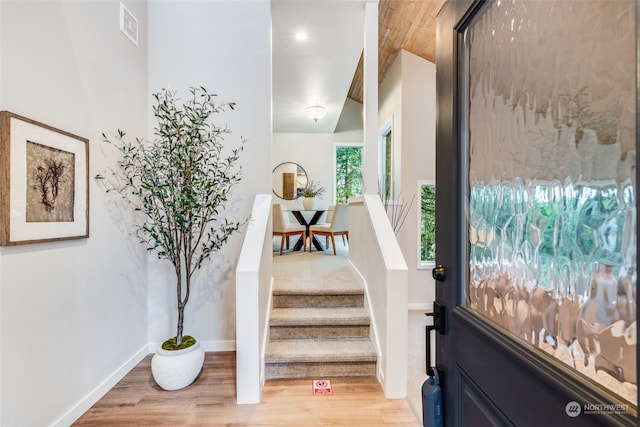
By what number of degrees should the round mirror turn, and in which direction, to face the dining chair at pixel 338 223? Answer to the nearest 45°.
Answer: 0° — it already faces it

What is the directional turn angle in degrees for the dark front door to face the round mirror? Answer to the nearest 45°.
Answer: approximately 90° to its right

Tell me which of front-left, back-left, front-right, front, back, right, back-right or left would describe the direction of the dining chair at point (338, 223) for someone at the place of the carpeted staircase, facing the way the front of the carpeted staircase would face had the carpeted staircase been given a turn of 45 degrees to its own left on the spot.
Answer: back-left

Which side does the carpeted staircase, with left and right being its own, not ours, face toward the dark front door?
front

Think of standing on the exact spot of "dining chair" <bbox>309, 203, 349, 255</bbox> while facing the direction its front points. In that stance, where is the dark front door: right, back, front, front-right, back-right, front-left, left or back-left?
back-left

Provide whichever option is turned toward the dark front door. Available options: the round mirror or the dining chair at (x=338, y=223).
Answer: the round mirror

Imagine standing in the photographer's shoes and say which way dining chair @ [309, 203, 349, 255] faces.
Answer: facing away from the viewer and to the left of the viewer

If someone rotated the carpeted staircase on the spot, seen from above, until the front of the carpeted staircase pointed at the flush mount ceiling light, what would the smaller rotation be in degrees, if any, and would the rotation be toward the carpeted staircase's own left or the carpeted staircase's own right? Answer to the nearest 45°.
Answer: approximately 180°

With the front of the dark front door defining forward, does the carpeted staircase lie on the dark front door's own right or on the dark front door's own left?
on the dark front door's own right

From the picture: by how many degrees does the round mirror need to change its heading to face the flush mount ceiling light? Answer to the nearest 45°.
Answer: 0° — it already faces it

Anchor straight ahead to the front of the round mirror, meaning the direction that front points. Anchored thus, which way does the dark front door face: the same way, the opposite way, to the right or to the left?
to the right

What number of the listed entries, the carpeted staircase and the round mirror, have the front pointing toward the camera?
2

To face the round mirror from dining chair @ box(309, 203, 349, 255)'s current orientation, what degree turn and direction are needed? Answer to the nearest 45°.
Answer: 0° — it already faces it
